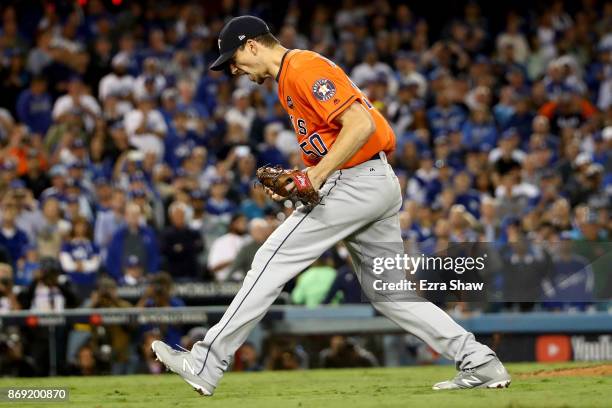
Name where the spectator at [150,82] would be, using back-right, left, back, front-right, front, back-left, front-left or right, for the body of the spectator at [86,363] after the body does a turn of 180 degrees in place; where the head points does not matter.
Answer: front

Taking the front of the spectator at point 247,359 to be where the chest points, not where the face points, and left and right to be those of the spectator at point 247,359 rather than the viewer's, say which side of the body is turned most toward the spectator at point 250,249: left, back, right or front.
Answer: back

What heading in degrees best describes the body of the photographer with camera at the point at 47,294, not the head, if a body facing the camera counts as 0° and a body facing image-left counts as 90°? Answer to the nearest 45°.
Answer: approximately 0°

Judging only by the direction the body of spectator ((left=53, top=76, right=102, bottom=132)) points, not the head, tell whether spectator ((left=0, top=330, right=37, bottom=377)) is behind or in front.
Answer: in front

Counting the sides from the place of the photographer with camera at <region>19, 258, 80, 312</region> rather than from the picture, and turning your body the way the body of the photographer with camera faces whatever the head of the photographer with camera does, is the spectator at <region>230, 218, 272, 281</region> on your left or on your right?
on your left

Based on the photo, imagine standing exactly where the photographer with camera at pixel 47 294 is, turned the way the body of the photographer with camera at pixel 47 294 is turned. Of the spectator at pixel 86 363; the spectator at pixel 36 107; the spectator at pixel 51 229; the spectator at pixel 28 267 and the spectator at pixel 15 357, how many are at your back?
3

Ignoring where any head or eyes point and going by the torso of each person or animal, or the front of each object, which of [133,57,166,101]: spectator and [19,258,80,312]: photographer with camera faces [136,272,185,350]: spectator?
[133,57,166,101]: spectator

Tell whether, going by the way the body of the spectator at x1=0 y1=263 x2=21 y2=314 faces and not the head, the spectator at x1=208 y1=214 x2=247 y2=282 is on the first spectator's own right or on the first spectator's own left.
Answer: on the first spectator's own left

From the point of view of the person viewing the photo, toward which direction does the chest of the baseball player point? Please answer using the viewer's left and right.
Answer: facing to the left of the viewer

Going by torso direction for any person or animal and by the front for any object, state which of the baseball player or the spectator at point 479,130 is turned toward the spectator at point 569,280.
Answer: the spectator at point 479,130
